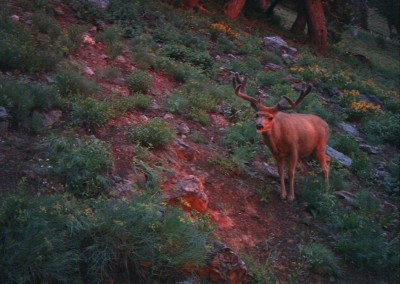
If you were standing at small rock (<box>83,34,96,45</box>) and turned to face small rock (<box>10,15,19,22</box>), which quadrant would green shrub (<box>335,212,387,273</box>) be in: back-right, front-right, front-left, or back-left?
back-left

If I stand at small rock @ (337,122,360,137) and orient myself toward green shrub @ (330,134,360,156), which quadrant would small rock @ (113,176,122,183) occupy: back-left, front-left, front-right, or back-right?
front-right

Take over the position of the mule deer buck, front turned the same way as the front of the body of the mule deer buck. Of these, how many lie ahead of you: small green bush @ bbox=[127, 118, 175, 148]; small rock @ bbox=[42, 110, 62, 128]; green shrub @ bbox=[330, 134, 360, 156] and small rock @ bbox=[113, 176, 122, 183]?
3

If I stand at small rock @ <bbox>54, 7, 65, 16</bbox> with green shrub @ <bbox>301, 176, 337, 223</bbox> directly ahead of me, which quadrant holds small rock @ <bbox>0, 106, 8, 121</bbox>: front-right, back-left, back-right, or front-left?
front-right

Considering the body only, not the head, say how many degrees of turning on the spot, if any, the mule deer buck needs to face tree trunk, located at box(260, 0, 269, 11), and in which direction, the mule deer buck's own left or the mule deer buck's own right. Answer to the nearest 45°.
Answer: approximately 135° to the mule deer buck's own right

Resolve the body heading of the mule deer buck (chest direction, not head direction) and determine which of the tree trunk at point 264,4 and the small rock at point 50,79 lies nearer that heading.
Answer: the small rock

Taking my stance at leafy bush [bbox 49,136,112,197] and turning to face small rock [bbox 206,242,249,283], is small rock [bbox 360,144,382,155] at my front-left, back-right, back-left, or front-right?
front-left

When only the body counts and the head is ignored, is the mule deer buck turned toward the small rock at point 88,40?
no

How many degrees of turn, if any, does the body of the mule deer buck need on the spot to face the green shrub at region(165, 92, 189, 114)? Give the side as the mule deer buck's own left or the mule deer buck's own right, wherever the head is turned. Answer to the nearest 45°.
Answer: approximately 45° to the mule deer buck's own right

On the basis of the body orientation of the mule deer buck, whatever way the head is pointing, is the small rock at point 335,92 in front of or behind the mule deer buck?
behind

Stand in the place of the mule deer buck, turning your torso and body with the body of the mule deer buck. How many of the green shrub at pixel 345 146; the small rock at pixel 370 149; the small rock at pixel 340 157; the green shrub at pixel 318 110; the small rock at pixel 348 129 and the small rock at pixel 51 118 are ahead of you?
1

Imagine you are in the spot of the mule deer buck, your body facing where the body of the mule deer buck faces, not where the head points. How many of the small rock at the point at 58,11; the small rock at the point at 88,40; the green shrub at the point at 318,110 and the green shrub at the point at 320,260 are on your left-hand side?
1

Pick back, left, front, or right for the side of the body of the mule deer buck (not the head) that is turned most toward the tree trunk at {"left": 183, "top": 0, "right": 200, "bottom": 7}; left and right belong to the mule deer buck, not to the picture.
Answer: right

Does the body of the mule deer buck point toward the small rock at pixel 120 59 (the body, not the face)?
no

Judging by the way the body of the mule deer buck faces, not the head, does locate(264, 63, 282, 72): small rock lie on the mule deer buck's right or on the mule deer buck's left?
on the mule deer buck's right

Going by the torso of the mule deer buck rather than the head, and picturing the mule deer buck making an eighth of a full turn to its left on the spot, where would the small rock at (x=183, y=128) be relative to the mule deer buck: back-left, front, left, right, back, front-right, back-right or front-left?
right

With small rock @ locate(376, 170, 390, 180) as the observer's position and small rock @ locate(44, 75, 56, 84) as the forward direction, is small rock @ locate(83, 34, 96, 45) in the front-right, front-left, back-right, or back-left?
front-right

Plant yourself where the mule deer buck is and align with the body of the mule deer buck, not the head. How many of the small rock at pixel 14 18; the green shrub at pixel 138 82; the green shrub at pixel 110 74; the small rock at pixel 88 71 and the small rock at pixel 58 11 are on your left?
0

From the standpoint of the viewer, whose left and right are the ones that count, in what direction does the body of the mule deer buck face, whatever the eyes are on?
facing the viewer and to the left of the viewer

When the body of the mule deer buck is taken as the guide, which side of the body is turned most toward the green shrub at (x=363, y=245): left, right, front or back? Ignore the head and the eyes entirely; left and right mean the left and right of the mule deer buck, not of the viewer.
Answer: left

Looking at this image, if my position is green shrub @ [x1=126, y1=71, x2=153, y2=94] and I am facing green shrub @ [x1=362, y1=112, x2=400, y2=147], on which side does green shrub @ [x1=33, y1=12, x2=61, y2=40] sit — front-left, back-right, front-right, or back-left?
back-left

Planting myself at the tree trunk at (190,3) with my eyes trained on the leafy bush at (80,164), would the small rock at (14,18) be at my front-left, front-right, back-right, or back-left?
front-right
